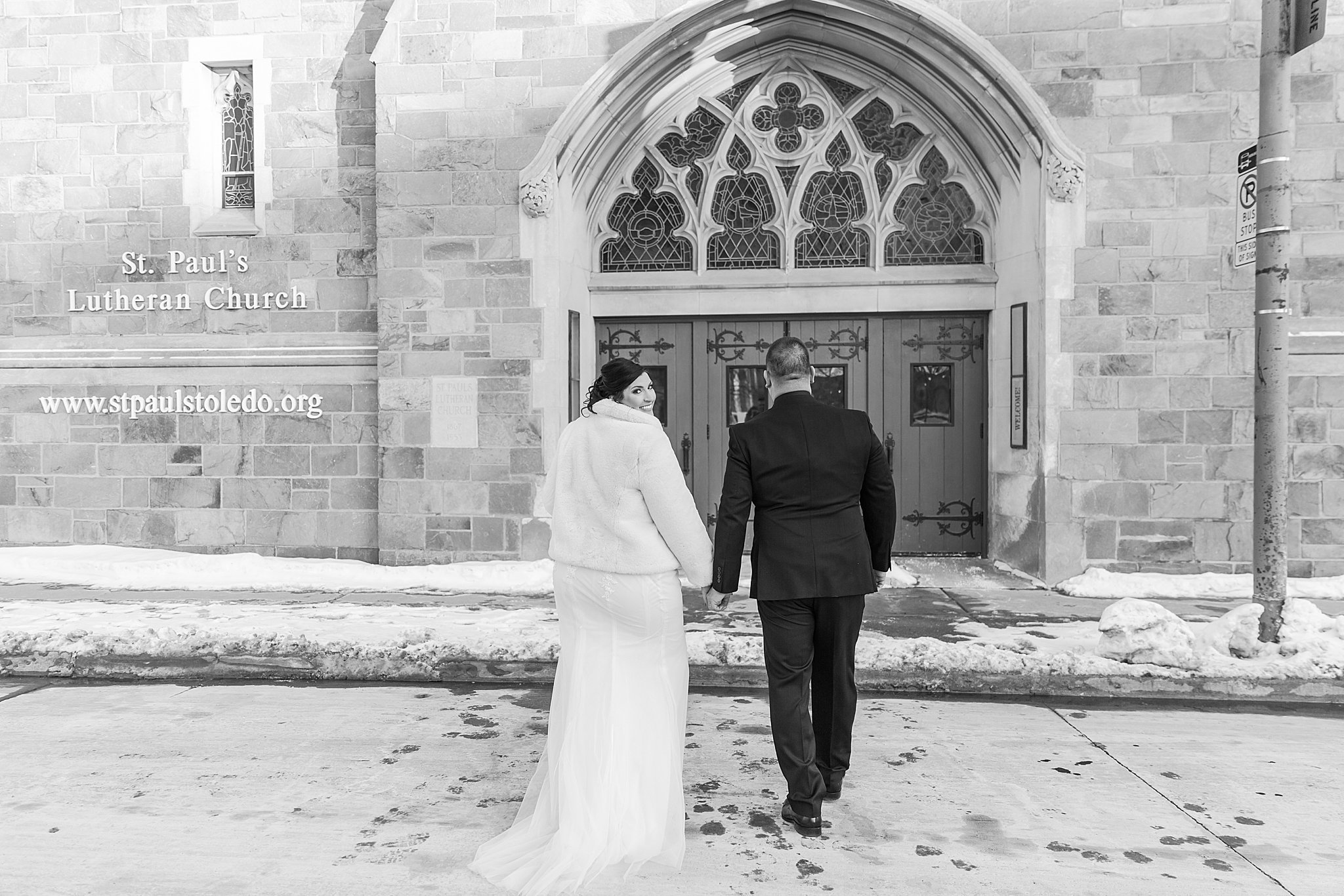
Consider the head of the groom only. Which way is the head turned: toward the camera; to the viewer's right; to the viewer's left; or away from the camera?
away from the camera

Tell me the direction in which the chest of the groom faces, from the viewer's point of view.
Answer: away from the camera

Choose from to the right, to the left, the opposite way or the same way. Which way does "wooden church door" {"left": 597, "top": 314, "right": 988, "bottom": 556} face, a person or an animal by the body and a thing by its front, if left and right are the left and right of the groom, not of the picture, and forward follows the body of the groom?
the opposite way

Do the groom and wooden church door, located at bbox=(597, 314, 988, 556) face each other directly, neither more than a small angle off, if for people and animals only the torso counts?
yes

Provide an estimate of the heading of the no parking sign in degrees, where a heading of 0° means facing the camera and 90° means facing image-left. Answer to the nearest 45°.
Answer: approximately 45°

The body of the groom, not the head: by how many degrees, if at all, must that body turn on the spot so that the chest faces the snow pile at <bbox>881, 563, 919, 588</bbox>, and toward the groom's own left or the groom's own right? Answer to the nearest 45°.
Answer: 0° — they already face it

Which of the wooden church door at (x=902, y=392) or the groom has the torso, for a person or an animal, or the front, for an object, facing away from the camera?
the groom

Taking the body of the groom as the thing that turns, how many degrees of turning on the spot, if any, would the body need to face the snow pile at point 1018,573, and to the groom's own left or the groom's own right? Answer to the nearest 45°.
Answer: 0° — they already face it

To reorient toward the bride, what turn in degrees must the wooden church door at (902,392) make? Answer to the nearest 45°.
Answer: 0° — it already faces them

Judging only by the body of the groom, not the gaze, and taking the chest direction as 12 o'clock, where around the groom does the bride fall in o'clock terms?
The bride is roughly at 8 o'clock from the groom.

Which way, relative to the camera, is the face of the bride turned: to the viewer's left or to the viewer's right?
to the viewer's right

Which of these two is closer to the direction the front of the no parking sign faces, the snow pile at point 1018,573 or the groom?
the groom

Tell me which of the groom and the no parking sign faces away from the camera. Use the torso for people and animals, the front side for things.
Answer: the groom

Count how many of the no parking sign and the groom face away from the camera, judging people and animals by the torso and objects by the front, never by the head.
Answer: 1

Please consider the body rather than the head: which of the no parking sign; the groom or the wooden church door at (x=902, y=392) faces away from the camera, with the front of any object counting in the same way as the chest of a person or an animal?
the groom
